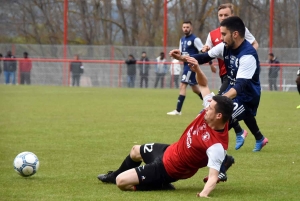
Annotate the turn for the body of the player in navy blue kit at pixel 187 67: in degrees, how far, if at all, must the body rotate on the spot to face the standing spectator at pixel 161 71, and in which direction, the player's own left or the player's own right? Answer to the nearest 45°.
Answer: approximately 135° to the player's own right

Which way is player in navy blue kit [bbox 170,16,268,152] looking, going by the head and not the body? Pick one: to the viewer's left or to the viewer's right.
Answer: to the viewer's left

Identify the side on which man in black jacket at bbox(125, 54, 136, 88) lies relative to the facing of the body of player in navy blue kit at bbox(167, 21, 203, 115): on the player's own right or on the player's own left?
on the player's own right

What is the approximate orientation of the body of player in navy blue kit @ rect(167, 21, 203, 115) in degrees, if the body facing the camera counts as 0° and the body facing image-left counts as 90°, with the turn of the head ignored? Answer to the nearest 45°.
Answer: approximately 45°

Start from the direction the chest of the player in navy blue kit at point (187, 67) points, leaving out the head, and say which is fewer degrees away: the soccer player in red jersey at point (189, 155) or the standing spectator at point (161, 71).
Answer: the soccer player in red jersey

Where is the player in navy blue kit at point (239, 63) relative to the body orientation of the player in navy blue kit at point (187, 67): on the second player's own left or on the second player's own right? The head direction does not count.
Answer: on the second player's own left

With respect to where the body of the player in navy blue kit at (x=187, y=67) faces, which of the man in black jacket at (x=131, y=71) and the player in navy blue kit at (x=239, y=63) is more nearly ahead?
the player in navy blue kit
